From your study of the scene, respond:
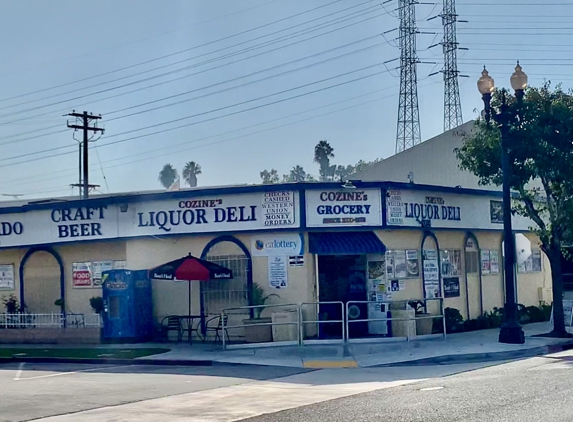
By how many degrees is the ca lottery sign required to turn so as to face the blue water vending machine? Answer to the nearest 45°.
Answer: approximately 90° to its right

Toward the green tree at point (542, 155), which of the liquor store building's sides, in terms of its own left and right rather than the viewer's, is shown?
left

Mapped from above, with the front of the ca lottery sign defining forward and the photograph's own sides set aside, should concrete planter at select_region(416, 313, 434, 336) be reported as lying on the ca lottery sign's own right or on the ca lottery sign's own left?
on the ca lottery sign's own left

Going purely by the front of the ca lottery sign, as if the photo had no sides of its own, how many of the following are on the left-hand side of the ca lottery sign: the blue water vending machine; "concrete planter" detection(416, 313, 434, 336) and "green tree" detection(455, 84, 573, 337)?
2

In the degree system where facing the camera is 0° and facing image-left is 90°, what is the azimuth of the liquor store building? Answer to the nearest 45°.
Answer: approximately 0°

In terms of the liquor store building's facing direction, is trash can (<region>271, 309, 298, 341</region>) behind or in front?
in front

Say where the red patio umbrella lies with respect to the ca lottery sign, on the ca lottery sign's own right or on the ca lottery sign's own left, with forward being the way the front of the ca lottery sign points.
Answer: on the ca lottery sign's own right

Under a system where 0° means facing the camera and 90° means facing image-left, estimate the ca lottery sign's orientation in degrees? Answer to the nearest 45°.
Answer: approximately 0°

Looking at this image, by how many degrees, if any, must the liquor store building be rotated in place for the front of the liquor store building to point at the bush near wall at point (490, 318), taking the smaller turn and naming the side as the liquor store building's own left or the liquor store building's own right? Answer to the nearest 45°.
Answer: approximately 90° to the liquor store building's own left

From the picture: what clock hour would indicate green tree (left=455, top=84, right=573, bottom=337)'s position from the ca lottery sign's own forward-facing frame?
The green tree is roughly at 9 o'clock from the ca lottery sign.

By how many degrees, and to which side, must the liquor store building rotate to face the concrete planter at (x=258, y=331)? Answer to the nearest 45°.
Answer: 0° — it already faces it
